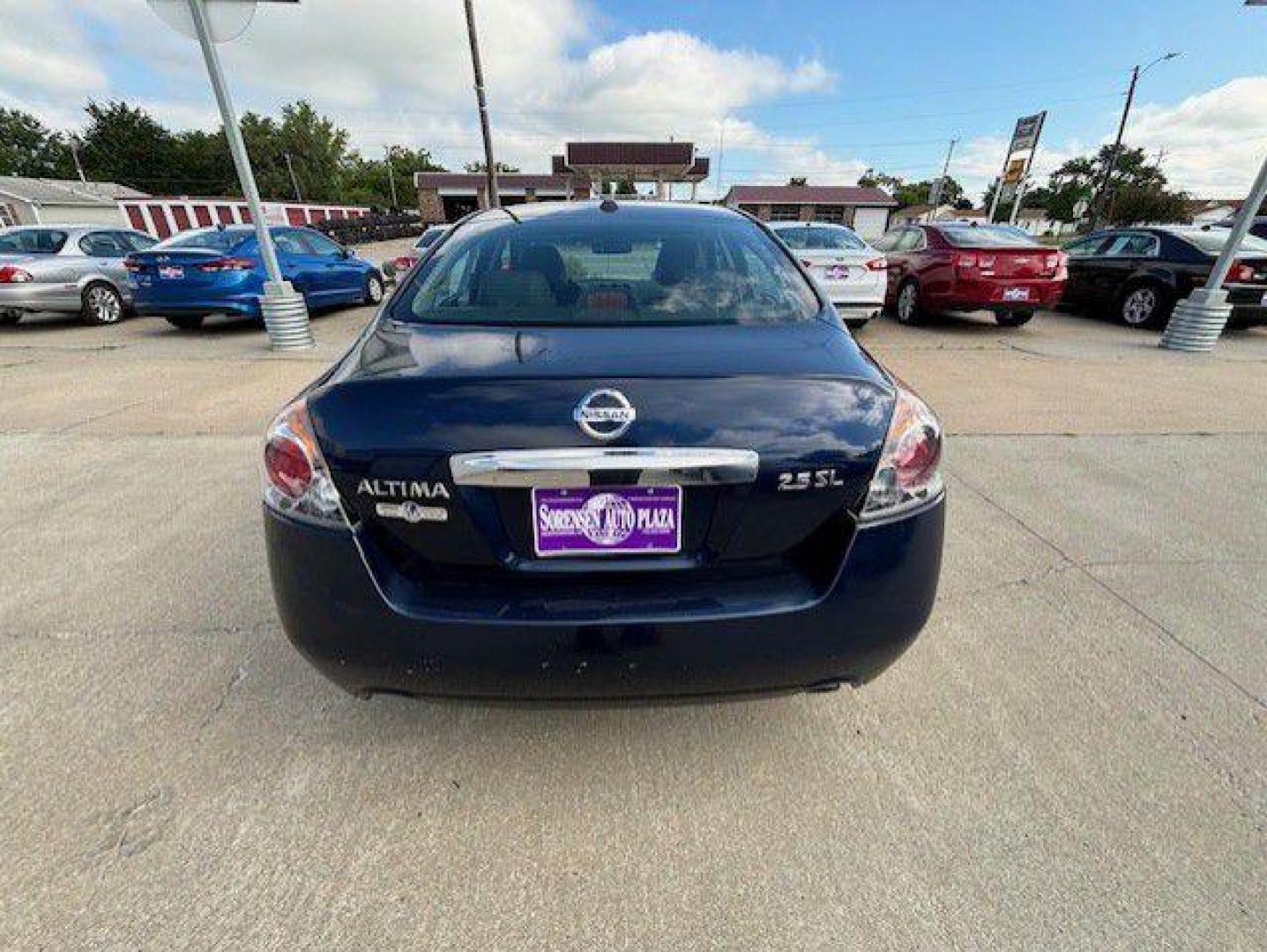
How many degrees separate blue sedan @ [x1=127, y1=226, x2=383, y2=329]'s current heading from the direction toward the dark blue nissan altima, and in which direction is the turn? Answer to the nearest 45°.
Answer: approximately 135° to its right

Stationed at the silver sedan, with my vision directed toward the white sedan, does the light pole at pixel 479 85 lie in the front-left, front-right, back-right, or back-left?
front-left

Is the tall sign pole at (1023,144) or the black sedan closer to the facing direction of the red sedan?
the tall sign pole

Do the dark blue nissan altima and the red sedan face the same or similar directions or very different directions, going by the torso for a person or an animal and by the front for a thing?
same or similar directions

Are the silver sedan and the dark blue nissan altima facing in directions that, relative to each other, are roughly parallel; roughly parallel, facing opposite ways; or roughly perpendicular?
roughly parallel

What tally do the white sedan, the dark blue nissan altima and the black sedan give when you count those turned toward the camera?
0

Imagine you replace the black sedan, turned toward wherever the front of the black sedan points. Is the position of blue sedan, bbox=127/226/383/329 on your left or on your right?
on your left

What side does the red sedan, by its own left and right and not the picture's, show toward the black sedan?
right

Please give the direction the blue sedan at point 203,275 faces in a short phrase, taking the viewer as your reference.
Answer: facing away from the viewer and to the right of the viewer

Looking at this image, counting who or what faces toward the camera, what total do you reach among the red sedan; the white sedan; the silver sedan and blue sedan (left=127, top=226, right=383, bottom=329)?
0

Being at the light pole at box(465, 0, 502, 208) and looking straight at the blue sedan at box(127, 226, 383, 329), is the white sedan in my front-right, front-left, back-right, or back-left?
front-left

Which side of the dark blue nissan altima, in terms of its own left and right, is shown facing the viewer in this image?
back

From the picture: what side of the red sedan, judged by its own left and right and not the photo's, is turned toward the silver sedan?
left

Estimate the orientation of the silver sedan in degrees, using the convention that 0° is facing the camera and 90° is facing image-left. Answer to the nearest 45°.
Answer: approximately 225°

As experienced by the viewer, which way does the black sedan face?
facing away from the viewer and to the left of the viewer

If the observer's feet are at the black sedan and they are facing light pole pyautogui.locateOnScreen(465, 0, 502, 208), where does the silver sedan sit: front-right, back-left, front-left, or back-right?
front-left

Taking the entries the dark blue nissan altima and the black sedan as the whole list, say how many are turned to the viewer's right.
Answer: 0

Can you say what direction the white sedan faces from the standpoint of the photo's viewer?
facing away from the viewer and to the left of the viewer

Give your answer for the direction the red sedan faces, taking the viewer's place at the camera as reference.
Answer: facing away from the viewer and to the left of the viewer

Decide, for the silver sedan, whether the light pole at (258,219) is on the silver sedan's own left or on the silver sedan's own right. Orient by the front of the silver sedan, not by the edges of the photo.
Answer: on the silver sedan's own right

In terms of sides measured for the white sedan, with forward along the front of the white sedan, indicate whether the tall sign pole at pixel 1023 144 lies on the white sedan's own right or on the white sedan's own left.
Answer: on the white sedan's own right

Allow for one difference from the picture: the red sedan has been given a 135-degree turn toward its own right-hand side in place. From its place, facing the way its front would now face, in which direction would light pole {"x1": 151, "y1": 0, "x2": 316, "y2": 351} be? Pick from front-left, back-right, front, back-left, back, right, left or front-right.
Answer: back-right
